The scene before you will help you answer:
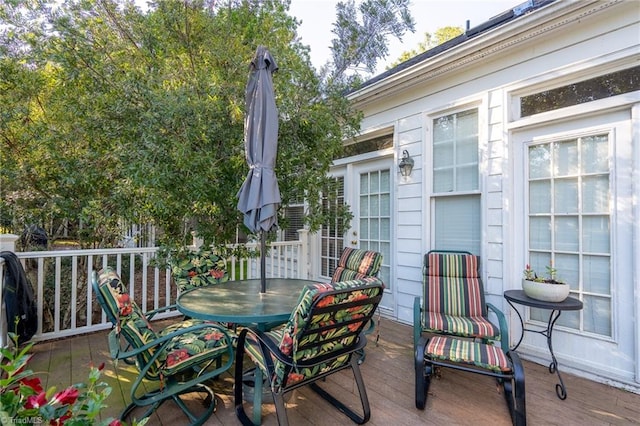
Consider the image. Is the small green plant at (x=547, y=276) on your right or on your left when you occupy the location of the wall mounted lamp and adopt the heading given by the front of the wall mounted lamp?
on your left

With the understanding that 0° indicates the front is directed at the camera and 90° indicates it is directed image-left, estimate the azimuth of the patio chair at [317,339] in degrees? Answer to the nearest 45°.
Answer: approximately 135°

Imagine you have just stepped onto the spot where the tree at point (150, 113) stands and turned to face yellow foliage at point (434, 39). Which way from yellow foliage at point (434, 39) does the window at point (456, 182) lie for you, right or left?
right

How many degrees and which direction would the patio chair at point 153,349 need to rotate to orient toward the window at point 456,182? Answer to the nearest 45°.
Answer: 0° — it already faces it

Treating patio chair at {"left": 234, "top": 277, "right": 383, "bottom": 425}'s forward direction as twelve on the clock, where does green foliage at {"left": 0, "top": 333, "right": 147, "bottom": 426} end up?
The green foliage is roughly at 9 o'clock from the patio chair.

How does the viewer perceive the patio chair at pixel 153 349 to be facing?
facing to the right of the viewer

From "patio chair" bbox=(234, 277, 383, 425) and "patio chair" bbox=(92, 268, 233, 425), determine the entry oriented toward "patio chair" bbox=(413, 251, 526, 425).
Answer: "patio chair" bbox=(92, 268, 233, 425)

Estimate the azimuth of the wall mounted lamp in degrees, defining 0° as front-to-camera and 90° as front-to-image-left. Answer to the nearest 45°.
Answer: approximately 45°

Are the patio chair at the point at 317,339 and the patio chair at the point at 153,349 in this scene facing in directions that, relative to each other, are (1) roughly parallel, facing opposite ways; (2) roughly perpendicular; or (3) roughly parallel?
roughly perpendicular

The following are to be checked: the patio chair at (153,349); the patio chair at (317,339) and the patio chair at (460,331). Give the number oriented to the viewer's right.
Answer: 1

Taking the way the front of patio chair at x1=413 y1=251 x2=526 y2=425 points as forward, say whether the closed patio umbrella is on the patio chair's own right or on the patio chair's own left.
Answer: on the patio chair's own right

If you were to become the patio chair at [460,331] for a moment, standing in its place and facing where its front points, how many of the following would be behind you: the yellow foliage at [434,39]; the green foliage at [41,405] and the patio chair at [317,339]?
1

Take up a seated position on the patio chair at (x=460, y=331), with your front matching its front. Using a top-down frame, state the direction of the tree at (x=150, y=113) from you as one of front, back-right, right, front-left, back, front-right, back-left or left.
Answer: right
